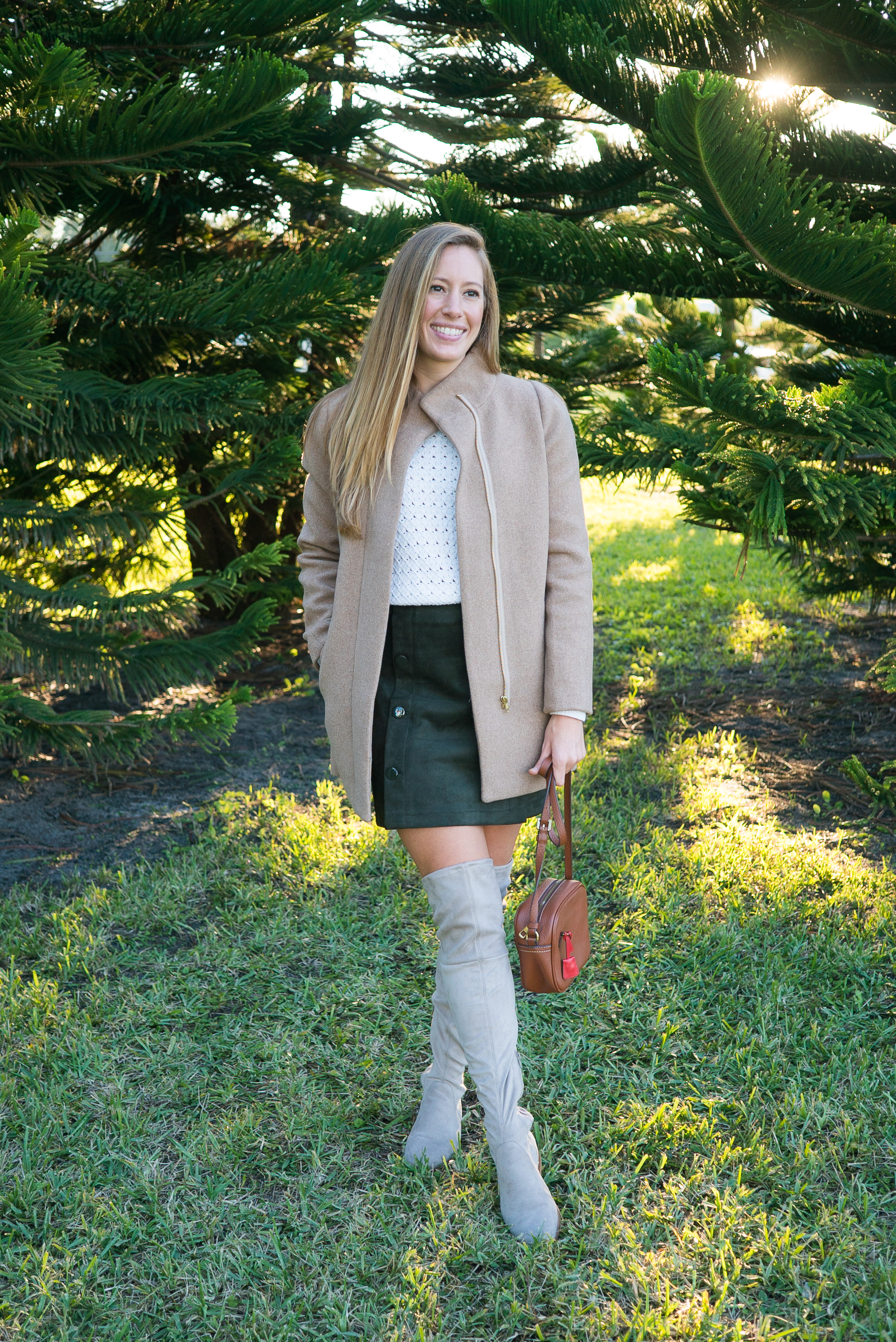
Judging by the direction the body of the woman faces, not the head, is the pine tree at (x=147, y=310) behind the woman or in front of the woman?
behind

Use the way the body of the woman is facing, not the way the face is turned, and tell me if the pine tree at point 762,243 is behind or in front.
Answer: behind

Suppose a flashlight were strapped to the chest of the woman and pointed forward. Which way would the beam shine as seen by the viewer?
toward the camera
